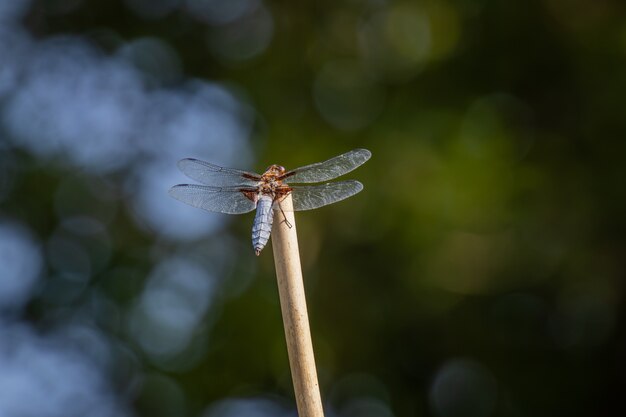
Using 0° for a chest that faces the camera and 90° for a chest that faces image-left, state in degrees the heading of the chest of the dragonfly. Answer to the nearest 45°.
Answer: approximately 180°
